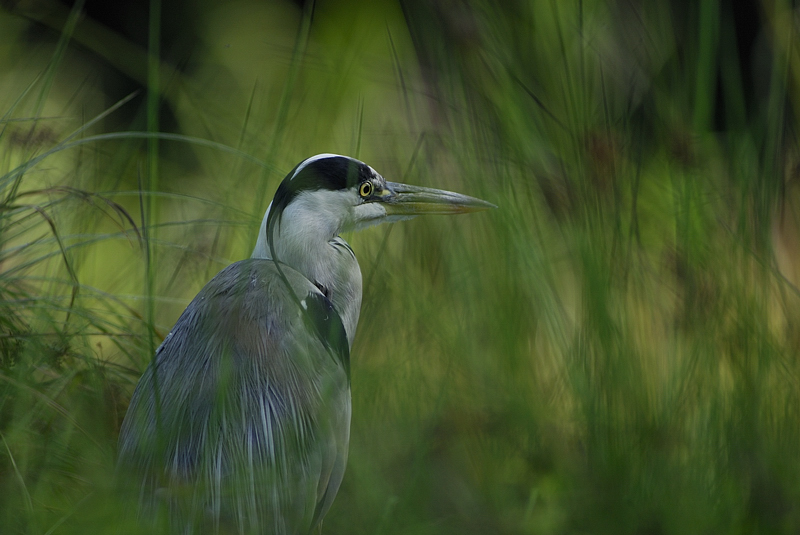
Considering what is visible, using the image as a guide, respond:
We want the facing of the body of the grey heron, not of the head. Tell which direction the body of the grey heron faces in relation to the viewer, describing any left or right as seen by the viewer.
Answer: facing away from the viewer and to the right of the viewer
